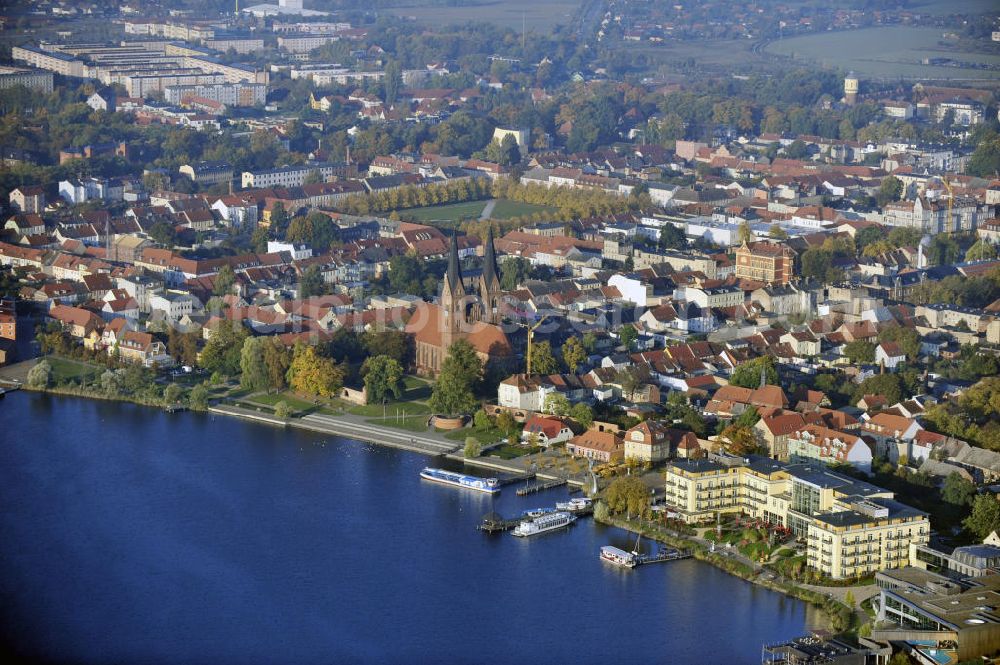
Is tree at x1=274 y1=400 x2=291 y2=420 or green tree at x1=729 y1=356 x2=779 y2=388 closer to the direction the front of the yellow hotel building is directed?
the tree

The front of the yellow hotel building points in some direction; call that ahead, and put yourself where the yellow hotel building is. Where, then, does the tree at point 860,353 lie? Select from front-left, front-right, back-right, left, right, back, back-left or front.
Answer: back-right

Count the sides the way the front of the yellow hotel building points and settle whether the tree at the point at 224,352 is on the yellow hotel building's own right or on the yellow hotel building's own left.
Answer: on the yellow hotel building's own right

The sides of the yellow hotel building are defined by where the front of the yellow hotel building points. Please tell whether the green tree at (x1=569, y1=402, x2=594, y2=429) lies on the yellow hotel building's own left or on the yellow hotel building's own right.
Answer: on the yellow hotel building's own right

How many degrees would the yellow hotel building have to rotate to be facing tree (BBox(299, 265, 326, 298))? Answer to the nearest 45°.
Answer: approximately 90° to its right

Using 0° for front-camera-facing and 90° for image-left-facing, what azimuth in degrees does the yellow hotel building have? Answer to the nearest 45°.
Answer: approximately 45°

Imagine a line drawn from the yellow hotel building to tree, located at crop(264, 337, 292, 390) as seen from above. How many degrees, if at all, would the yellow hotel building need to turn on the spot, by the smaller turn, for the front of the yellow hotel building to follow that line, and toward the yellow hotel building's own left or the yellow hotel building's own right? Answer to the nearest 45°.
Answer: approximately 90° to the yellow hotel building's own right

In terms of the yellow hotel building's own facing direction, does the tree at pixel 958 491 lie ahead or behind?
behind

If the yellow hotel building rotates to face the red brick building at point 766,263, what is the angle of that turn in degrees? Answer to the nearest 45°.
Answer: approximately 135° to its right
